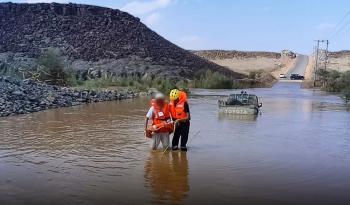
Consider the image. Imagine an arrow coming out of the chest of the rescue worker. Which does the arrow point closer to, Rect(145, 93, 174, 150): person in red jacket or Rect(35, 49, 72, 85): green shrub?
the person in red jacket

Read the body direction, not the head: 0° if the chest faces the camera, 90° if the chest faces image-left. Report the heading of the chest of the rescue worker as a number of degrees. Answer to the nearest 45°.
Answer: approximately 45°

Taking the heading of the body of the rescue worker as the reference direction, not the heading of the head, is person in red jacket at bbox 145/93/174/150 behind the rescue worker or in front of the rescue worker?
in front
